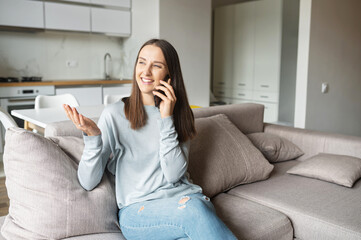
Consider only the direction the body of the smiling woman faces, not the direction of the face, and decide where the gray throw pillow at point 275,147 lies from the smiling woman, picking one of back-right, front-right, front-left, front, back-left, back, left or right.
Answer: back-left

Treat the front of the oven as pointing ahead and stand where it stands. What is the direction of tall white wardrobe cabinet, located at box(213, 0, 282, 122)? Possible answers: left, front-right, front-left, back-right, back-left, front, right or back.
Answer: left

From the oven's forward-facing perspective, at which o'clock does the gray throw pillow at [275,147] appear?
The gray throw pillow is roughly at 11 o'clock from the oven.

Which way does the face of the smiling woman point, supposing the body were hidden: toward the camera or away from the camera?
toward the camera

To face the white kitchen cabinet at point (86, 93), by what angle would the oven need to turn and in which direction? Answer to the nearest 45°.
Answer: approximately 90° to its left

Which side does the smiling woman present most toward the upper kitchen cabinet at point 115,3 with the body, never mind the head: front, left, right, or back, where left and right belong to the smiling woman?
back

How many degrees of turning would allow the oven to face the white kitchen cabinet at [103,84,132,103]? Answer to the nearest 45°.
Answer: approximately 90° to its left

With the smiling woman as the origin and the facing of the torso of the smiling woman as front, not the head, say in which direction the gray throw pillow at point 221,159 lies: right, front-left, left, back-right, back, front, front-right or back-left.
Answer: back-left

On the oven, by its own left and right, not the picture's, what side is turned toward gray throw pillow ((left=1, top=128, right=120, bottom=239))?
front

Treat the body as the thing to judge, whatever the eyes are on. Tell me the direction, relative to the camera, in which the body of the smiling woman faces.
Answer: toward the camera

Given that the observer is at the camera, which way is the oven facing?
facing the viewer

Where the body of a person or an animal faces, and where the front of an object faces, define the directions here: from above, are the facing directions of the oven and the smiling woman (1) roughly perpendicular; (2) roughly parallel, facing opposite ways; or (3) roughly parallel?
roughly parallel

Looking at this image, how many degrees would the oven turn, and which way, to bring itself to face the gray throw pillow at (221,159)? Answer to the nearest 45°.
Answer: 0° — it already faces it

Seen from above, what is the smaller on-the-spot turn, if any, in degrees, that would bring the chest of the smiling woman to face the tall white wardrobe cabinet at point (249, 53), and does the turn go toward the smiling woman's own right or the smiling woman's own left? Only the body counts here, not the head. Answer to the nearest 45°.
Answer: approximately 180°
